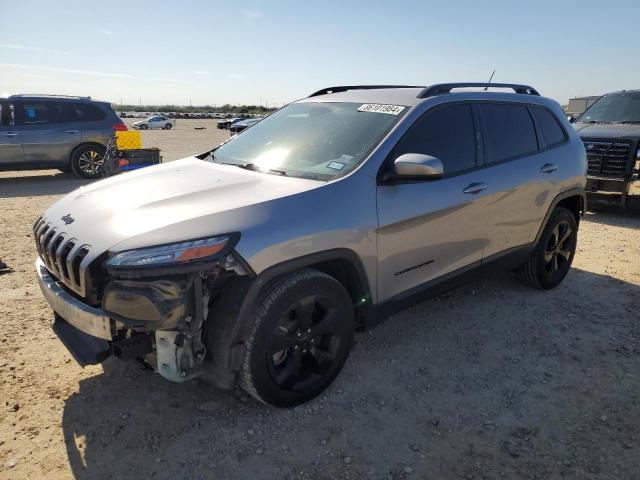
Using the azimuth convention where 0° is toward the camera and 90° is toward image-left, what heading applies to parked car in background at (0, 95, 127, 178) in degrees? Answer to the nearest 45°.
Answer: approximately 90°

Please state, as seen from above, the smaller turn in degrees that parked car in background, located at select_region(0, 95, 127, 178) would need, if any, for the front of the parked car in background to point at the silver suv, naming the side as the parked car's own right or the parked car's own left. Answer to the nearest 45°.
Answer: approximately 90° to the parked car's own left

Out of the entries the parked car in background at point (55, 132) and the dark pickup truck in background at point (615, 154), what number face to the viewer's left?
1

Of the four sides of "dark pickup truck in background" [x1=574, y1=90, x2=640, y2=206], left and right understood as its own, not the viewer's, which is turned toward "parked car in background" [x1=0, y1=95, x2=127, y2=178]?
right

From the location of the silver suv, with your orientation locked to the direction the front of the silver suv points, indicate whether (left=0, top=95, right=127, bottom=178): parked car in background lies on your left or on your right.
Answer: on your right

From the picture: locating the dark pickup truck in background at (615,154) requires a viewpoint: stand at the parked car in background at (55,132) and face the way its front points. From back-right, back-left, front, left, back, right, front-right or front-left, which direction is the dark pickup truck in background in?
back-left

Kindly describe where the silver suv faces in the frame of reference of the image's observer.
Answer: facing the viewer and to the left of the viewer

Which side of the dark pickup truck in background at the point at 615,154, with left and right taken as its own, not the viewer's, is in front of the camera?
front

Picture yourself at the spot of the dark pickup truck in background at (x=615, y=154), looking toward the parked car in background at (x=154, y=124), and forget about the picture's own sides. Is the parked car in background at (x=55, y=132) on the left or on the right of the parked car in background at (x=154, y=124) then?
left

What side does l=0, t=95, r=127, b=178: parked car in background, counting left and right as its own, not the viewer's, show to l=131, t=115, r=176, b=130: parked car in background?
right
